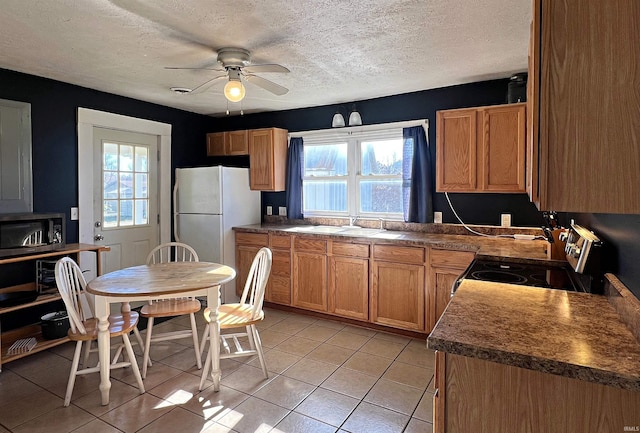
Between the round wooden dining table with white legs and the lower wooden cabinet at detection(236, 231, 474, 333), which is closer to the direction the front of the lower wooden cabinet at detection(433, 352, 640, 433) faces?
the round wooden dining table with white legs

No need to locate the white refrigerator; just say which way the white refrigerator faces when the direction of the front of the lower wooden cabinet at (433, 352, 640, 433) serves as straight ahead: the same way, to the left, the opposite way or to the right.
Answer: to the left

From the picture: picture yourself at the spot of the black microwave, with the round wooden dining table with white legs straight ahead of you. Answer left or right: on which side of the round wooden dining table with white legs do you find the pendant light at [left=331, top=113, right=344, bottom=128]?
left

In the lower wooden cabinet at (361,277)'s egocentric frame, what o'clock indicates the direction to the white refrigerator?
The white refrigerator is roughly at 2 o'clock from the lower wooden cabinet.

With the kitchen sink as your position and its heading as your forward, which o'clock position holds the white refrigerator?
The white refrigerator is roughly at 2 o'clock from the kitchen sink.

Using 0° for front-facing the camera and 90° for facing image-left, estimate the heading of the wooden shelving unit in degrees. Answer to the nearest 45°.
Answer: approximately 315°

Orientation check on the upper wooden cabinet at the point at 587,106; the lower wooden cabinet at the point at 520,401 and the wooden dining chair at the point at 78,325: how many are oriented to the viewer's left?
2

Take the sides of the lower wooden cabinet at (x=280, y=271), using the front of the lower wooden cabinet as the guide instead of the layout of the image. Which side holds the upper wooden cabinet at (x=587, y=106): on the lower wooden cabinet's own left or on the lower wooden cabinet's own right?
on the lower wooden cabinet's own left

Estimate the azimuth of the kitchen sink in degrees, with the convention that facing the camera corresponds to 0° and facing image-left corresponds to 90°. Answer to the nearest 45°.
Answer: approximately 45°

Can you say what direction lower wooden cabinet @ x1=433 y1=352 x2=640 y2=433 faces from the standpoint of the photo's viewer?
facing to the left of the viewer
